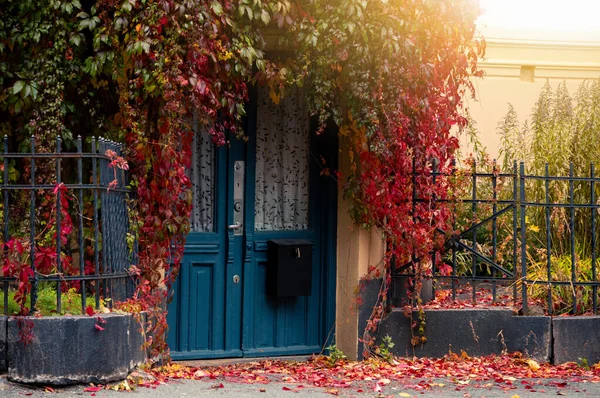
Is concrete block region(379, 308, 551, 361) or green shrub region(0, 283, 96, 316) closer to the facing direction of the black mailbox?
the concrete block

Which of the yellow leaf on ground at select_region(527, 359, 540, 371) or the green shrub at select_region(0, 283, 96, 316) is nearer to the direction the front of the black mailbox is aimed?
the yellow leaf on ground

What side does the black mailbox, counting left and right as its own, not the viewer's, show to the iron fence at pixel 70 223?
right

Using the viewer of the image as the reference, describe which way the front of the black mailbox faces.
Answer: facing the viewer and to the right of the viewer

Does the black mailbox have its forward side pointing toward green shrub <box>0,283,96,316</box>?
no

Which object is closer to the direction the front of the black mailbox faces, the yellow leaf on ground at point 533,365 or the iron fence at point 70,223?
the yellow leaf on ground

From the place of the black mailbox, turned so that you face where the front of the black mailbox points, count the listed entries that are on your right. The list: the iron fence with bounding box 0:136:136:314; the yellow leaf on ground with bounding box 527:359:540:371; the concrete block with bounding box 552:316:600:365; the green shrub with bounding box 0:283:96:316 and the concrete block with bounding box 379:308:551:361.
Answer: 2

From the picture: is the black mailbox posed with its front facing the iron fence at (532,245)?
no

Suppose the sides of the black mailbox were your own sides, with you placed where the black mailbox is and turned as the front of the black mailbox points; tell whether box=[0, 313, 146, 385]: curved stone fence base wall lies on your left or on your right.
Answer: on your right

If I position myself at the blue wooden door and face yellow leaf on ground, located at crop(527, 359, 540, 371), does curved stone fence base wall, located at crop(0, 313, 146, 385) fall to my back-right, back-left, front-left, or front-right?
back-right

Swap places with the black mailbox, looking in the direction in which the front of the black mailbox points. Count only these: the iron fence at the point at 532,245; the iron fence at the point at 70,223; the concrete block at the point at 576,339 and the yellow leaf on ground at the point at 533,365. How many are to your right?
1

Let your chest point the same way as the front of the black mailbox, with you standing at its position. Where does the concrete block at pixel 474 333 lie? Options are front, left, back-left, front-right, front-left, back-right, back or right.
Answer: front-left

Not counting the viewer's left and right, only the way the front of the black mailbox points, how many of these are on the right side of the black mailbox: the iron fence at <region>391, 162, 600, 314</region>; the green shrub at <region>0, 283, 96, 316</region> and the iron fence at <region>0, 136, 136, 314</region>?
2
